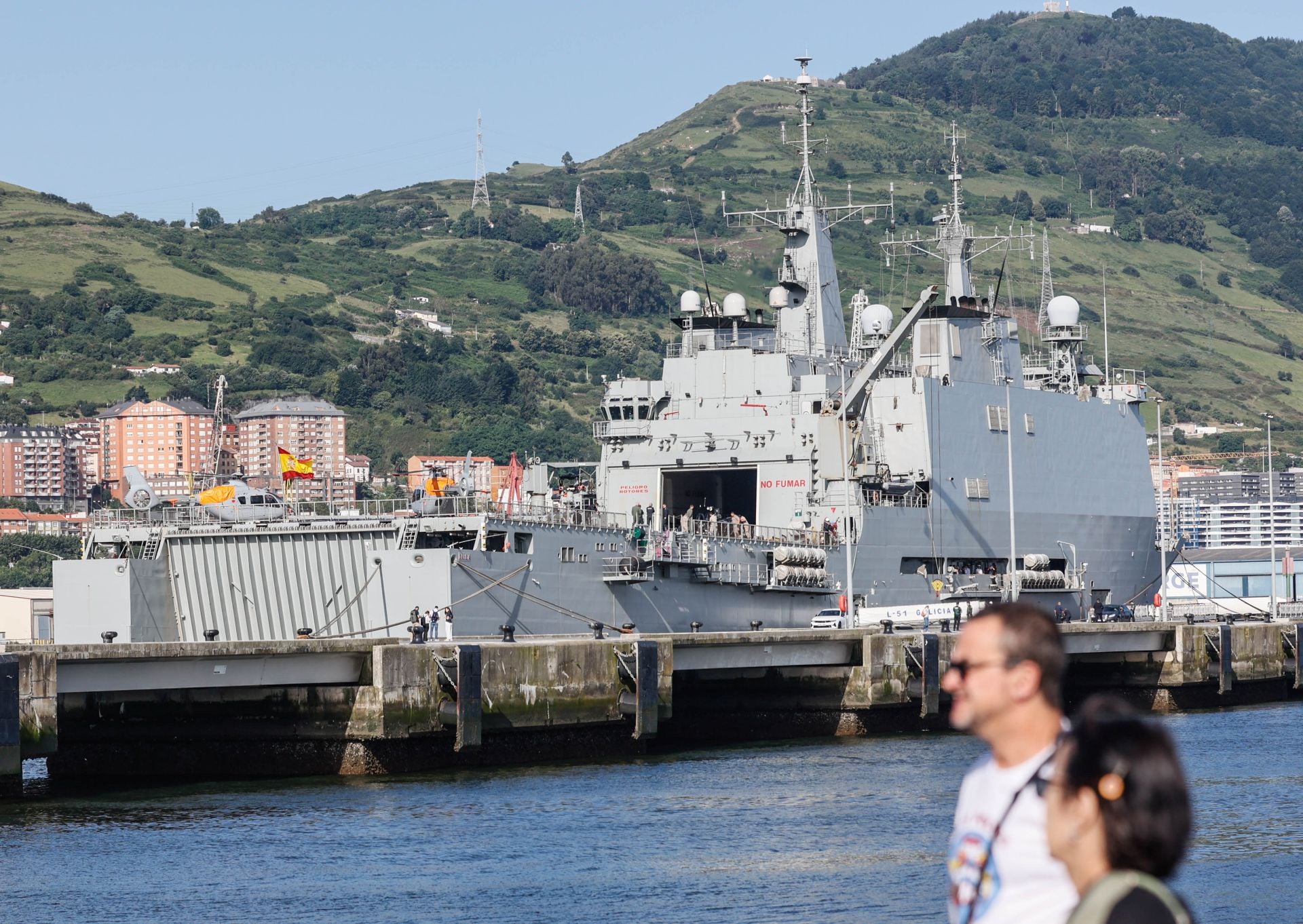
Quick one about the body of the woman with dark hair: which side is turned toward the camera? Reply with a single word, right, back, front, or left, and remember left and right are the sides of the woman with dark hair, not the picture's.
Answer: left

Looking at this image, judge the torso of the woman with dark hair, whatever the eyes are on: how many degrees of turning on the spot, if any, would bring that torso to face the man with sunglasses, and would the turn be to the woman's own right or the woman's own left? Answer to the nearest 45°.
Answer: approximately 45° to the woman's own right

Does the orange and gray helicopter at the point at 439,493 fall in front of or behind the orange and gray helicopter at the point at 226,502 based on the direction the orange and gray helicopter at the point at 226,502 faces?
in front

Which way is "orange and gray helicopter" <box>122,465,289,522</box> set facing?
to the viewer's right

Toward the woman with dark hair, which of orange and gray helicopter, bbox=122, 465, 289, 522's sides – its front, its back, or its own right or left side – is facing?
right

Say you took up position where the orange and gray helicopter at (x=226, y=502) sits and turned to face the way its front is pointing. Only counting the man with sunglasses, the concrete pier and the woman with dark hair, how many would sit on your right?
3

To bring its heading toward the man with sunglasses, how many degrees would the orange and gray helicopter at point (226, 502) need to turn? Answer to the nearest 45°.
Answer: approximately 90° to its right

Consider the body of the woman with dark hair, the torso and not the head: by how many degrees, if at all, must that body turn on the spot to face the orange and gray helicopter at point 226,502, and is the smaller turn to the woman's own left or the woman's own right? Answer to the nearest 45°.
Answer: approximately 45° to the woman's own right

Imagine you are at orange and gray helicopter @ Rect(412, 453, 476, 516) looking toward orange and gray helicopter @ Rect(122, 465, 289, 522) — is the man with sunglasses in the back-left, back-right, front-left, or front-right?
back-left

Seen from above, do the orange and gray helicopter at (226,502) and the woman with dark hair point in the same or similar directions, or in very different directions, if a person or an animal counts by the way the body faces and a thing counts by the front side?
very different directions
